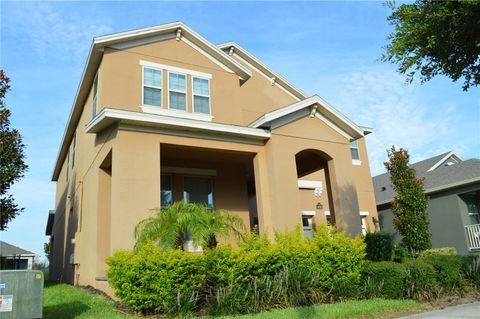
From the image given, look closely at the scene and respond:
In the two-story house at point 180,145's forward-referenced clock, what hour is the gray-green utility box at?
The gray-green utility box is roughly at 2 o'clock from the two-story house.

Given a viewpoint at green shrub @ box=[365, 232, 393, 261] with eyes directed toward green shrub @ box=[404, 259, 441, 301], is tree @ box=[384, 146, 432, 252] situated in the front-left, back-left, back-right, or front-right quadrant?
back-left

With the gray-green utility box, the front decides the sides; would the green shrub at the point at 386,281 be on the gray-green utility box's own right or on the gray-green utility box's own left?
on the gray-green utility box's own left

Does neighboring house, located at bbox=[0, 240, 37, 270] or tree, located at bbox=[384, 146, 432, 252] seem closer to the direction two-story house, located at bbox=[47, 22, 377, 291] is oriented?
the tree

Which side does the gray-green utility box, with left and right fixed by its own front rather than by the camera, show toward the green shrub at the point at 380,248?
left

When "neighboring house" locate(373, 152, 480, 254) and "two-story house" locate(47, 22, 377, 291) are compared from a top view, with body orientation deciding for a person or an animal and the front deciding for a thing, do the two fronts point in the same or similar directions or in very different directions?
same or similar directions

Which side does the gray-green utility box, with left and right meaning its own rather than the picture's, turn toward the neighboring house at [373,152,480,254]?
left

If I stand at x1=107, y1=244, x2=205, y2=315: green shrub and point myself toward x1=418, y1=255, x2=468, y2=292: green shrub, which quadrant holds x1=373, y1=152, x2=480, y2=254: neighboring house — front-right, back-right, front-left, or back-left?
front-left

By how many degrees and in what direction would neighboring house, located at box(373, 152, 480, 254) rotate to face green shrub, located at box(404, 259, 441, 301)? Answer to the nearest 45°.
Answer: approximately 45° to its right

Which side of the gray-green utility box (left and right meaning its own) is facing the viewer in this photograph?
front

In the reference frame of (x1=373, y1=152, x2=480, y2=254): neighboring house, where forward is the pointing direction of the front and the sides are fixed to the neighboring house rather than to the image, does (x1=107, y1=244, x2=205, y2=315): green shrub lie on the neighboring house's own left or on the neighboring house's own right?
on the neighboring house's own right

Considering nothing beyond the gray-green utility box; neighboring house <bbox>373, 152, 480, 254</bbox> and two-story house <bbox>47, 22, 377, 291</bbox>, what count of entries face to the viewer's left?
0

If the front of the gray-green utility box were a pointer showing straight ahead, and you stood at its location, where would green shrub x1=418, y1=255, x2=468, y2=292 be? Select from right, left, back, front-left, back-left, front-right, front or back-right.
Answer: left

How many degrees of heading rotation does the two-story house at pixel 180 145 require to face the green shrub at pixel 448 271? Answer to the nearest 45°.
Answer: approximately 45° to its left
